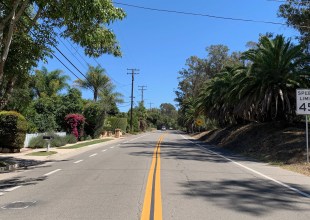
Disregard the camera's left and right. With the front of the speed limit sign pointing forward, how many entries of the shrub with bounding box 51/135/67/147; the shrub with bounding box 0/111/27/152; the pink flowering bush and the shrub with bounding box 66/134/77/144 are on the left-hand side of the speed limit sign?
0

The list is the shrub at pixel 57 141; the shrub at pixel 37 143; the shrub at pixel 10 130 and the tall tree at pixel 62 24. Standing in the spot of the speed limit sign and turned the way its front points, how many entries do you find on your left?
0

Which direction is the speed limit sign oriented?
toward the camera

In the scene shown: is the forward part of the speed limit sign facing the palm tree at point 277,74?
no

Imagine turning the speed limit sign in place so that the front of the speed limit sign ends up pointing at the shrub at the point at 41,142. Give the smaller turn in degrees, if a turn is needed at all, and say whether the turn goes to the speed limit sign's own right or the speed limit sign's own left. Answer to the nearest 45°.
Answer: approximately 90° to the speed limit sign's own right

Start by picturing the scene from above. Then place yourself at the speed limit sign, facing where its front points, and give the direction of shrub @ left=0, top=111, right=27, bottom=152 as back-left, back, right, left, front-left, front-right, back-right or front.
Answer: right

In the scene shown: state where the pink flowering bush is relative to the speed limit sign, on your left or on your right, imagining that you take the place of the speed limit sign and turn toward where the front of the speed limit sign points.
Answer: on your right

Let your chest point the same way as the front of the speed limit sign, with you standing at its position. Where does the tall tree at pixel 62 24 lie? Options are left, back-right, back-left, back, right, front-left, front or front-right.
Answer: front-right

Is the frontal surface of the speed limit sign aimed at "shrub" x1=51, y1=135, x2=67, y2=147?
no

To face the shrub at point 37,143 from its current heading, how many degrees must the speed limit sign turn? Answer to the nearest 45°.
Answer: approximately 90° to its right
